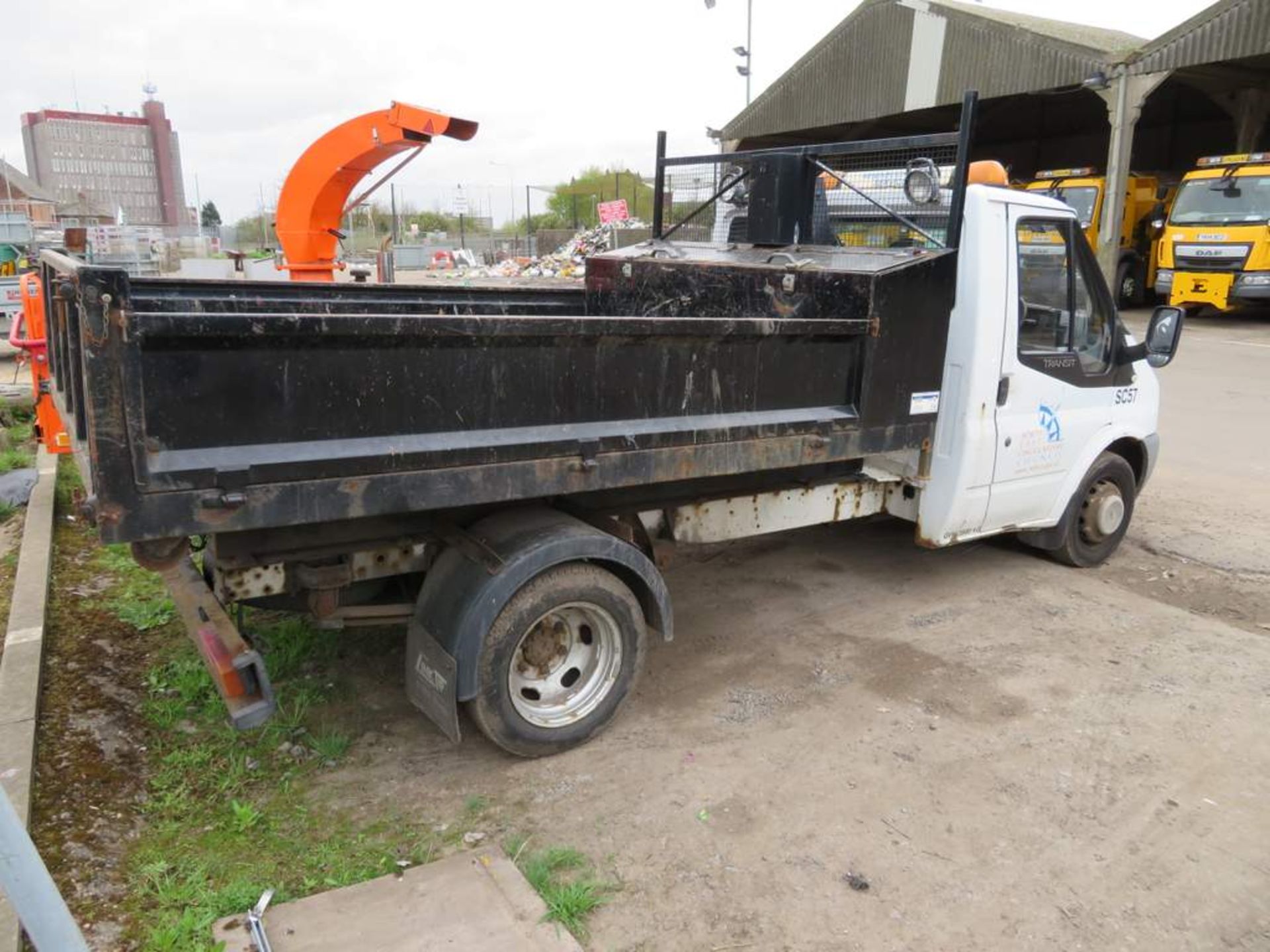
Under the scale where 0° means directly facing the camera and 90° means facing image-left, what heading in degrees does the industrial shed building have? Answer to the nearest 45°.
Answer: approximately 45°

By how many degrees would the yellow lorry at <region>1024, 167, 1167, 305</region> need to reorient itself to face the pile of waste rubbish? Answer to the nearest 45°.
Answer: approximately 45° to its right

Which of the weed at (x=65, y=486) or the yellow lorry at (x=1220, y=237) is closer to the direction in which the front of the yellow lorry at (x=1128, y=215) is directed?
the weed

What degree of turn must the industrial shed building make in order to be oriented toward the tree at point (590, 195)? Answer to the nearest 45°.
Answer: approximately 90° to its right

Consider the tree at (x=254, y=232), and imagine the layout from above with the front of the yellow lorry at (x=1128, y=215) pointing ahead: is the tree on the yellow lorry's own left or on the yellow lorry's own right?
on the yellow lorry's own right

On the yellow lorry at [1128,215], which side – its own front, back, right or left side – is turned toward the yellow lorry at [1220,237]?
left
